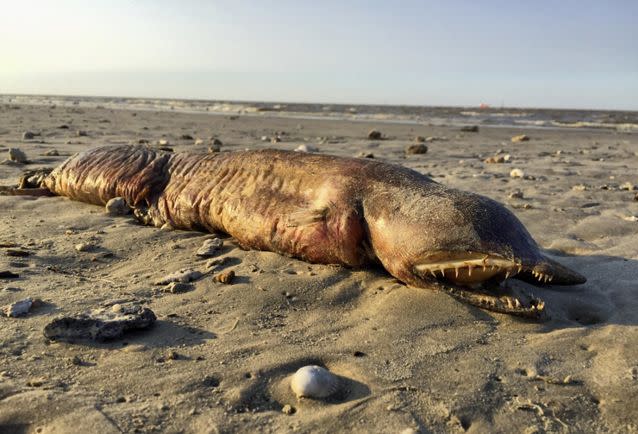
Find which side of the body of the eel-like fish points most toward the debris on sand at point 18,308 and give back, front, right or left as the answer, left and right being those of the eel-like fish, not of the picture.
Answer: right

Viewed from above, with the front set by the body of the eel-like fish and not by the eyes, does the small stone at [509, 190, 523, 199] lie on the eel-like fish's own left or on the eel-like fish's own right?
on the eel-like fish's own left

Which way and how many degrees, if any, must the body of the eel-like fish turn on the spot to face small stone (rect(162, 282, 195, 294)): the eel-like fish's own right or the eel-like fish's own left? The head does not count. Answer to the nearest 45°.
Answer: approximately 90° to the eel-like fish's own right

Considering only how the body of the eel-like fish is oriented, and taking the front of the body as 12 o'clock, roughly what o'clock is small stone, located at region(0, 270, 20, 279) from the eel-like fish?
The small stone is roughly at 4 o'clock from the eel-like fish.

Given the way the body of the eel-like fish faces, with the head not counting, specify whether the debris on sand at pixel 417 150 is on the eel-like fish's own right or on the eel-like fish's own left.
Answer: on the eel-like fish's own left

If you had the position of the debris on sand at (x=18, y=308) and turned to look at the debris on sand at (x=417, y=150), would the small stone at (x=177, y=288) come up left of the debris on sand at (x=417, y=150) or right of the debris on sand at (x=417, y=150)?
right

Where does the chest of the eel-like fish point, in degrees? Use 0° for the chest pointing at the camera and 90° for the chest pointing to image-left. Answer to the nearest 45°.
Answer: approximately 315°

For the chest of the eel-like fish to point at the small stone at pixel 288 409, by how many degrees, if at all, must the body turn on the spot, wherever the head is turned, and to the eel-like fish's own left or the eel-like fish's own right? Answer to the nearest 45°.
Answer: approximately 45° to the eel-like fish's own right

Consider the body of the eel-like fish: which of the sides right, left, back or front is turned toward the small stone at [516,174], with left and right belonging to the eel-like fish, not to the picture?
left

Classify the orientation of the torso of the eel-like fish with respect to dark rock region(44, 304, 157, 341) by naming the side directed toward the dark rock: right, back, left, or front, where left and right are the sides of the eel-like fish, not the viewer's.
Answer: right
